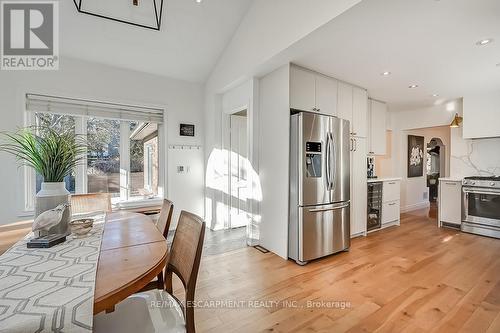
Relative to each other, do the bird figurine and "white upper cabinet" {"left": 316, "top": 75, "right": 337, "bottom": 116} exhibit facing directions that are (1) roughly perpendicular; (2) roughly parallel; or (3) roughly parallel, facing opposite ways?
roughly perpendicular

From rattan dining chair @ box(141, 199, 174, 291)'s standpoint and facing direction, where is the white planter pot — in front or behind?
in front

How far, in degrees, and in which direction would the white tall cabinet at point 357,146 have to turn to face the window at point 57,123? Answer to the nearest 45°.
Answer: approximately 90° to its right

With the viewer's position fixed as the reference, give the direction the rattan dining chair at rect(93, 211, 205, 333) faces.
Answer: facing the viewer and to the left of the viewer

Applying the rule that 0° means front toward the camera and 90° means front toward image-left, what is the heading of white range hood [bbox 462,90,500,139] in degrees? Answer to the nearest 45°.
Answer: approximately 45°

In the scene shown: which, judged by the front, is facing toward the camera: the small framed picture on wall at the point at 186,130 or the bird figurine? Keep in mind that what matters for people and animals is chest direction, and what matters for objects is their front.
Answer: the small framed picture on wall

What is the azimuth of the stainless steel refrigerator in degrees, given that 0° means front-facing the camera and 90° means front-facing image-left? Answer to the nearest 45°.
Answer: approximately 315°
